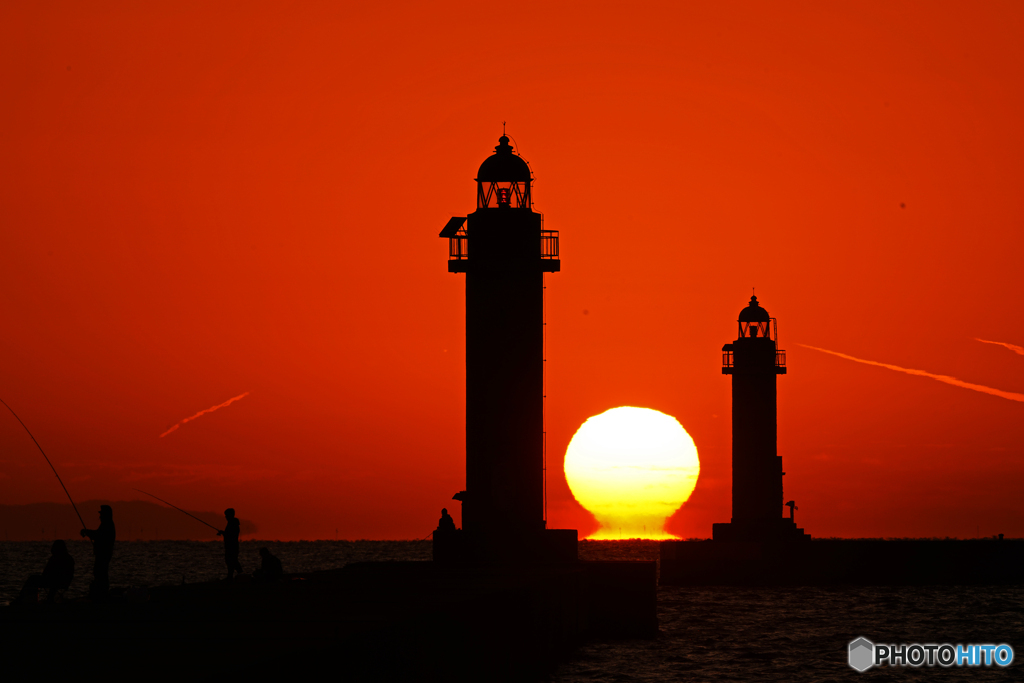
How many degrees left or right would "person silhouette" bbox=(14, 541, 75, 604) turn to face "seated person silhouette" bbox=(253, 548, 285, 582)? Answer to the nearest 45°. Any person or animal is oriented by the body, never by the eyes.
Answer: approximately 135° to its right

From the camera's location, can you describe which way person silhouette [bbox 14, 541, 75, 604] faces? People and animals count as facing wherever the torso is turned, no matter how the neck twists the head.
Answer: facing to the left of the viewer

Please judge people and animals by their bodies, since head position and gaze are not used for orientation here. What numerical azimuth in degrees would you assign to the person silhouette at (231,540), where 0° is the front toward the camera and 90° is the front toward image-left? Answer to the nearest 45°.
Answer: approximately 90°

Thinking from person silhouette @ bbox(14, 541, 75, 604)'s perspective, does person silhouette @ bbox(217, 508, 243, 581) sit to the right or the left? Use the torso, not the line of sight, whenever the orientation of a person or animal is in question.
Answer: on its right

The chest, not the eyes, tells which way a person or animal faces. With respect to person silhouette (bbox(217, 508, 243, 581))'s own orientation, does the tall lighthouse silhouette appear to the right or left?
on its right

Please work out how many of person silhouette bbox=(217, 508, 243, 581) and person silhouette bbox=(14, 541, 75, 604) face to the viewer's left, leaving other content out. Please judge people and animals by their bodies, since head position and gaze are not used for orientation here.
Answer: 2

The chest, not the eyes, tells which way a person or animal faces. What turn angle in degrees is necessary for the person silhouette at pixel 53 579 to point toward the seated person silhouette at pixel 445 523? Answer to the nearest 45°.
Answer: approximately 135° to its right
